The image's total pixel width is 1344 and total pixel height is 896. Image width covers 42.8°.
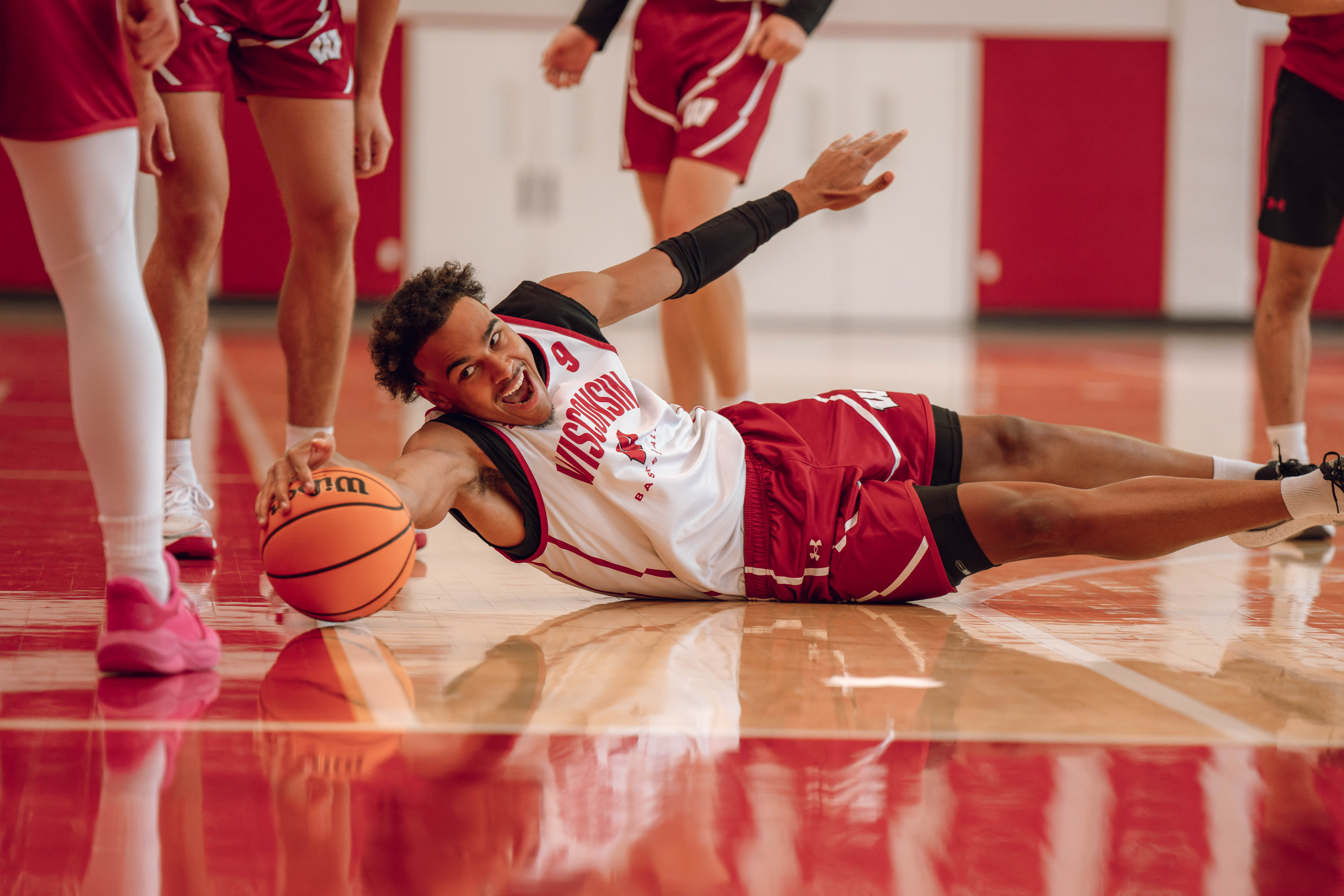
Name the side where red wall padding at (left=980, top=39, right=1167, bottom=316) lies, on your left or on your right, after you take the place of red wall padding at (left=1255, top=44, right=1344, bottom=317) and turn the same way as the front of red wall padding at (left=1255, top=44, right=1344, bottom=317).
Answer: on your right

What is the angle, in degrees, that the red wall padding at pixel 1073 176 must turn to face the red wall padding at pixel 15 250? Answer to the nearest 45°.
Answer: approximately 90° to its right

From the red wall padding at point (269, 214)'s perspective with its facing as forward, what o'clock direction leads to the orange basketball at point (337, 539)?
The orange basketball is roughly at 12 o'clock from the red wall padding.

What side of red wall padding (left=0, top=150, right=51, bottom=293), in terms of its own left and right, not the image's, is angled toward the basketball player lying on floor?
front

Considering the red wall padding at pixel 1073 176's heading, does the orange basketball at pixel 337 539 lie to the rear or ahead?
ahead

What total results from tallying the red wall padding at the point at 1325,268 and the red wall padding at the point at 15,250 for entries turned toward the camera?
2

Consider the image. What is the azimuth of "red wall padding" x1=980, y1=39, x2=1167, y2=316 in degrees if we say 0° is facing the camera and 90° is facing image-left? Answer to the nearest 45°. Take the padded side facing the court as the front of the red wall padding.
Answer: approximately 0°

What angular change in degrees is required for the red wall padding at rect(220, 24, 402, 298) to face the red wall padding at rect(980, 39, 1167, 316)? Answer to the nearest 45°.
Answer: approximately 90° to its left

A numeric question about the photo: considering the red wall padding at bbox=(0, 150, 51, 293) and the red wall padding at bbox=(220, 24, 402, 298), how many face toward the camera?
2

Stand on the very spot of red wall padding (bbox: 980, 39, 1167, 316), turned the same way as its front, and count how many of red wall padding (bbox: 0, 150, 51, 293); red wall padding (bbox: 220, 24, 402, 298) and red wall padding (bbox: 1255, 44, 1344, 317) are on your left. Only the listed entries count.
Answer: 1

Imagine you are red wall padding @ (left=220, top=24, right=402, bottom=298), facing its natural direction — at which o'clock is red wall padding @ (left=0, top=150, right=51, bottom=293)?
red wall padding @ (left=0, top=150, right=51, bottom=293) is roughly at 3 o'clock from red wall padding @ (left=220, top=24, right=402, bottom=298).
